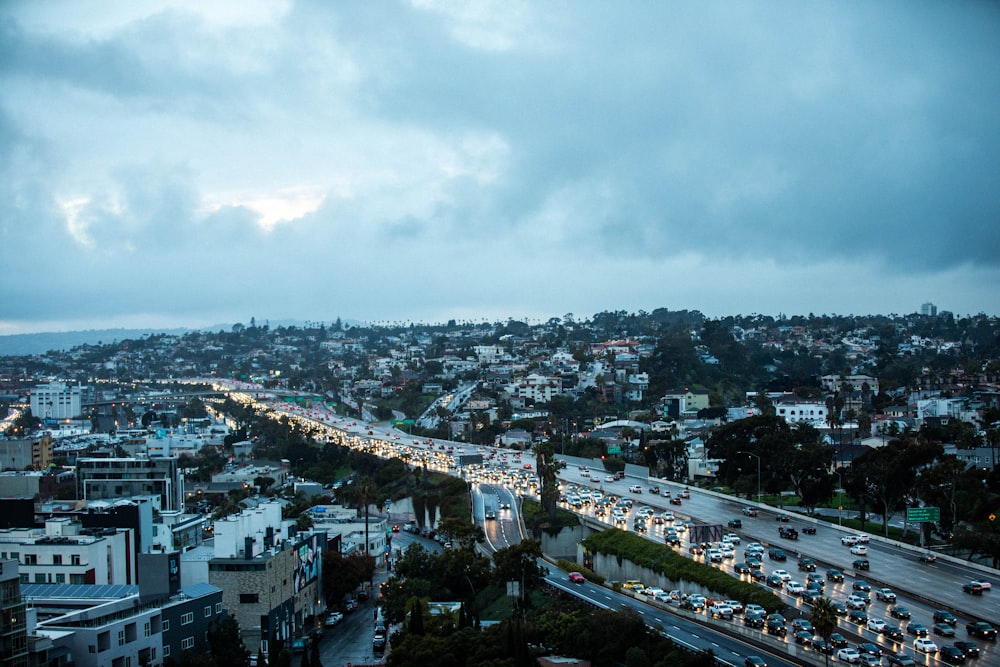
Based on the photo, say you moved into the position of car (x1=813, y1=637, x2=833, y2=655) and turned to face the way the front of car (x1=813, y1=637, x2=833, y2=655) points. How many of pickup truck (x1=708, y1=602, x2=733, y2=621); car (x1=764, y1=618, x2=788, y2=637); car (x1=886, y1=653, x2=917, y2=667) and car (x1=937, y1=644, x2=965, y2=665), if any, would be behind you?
2

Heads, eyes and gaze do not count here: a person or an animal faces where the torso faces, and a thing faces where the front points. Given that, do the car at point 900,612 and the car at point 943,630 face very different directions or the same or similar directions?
same or similar directions

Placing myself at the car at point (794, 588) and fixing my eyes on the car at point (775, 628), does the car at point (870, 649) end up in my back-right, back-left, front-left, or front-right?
front-left
